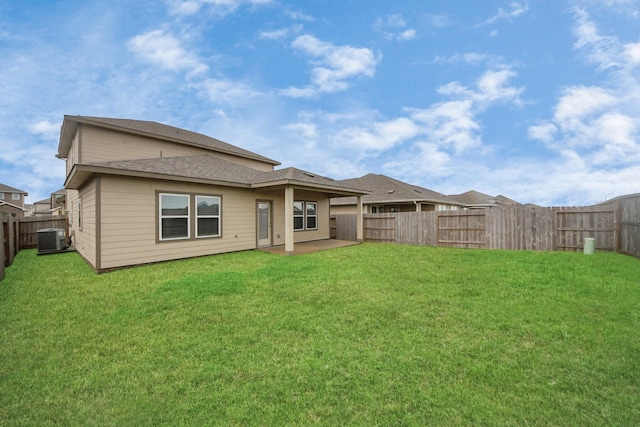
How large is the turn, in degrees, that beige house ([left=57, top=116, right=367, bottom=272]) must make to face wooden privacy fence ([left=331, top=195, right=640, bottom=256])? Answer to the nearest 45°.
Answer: approximately 135° to its right

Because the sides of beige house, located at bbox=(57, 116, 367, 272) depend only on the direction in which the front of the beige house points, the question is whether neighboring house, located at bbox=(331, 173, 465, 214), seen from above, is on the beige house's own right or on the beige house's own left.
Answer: on the beige house's own right

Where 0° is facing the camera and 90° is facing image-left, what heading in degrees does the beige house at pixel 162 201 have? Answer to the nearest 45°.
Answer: approximately 135°
